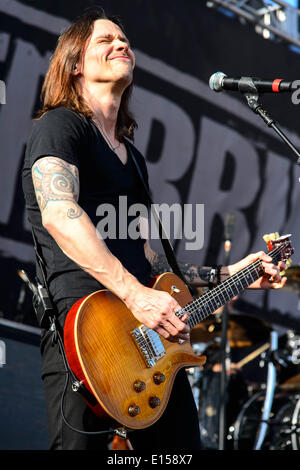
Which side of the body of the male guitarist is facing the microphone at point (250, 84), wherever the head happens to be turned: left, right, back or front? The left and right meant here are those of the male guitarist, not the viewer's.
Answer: left

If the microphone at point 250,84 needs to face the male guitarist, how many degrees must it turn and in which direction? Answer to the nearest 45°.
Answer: approximately 45° to its left

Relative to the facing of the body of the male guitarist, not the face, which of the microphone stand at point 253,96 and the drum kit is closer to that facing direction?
the microphone stand

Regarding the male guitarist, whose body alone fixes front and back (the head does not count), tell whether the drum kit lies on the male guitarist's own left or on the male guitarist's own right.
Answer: on the male guitarist's own left

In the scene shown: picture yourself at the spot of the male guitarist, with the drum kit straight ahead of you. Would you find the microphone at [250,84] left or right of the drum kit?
right

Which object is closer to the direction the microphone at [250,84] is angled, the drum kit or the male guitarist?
the male guitarist

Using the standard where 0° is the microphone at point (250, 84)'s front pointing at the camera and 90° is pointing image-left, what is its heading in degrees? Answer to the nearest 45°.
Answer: approximately 90°

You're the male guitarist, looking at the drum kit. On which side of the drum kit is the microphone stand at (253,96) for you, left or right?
right

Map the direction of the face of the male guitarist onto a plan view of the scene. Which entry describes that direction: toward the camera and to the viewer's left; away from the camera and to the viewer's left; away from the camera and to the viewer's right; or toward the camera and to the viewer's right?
toward the camera and to the viewer's right

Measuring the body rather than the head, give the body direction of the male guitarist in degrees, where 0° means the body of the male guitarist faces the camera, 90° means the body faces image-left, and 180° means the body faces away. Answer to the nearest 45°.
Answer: approximately 315°

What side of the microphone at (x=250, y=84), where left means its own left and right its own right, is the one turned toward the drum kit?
right
